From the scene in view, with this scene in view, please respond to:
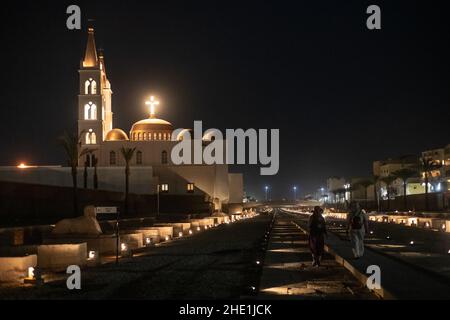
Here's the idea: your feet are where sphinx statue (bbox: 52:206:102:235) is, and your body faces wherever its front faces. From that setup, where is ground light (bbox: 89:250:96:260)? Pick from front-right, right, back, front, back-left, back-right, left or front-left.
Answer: right

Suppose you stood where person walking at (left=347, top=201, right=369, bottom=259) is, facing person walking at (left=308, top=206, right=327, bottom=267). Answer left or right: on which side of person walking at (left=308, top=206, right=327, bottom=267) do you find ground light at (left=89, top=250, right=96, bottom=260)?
right

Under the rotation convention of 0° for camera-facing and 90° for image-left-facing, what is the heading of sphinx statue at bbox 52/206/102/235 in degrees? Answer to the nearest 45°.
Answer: approximately 270°

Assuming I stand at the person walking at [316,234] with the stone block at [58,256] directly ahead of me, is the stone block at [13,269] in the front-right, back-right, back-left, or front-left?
front-left

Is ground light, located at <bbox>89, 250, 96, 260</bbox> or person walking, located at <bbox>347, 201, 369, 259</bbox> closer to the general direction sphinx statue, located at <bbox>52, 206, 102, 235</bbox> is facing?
the person walking

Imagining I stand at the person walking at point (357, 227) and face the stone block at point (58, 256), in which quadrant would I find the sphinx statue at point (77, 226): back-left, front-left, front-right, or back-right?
front-right

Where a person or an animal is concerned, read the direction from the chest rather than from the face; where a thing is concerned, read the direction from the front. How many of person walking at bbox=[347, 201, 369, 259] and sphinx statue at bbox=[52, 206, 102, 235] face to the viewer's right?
1

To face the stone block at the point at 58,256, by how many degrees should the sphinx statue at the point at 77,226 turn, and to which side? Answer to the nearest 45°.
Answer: approximately 90° to its right
